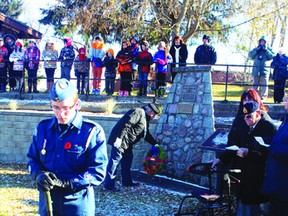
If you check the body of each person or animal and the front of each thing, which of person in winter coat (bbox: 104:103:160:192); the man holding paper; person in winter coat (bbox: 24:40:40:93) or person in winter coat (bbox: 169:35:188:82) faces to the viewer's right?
person in winter coat (bbox: 104:103:160:192)

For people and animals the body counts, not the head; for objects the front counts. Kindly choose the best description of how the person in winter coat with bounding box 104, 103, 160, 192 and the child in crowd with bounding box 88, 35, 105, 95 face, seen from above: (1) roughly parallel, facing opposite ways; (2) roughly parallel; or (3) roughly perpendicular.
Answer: roughly perpendicular

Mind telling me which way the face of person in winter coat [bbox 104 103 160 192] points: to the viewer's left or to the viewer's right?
to the viewer's right

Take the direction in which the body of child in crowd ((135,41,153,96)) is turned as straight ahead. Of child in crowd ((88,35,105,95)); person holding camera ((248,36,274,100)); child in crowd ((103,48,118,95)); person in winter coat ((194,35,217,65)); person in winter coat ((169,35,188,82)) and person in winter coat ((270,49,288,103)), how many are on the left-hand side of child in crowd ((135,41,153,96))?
4

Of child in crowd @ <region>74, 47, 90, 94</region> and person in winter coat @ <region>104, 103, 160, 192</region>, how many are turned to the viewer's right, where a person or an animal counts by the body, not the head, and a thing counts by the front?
1

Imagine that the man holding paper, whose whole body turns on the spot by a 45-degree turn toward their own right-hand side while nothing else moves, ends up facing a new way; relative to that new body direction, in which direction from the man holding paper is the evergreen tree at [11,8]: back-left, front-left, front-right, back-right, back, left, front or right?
front-right

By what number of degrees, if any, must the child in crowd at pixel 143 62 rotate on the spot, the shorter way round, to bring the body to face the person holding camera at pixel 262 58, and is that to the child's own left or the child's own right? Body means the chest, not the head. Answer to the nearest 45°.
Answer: approximately 90° to the child's own left

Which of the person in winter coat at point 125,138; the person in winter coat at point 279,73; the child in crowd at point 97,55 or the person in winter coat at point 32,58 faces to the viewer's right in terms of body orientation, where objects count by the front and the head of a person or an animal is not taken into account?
the person in winter coat at point 125,138

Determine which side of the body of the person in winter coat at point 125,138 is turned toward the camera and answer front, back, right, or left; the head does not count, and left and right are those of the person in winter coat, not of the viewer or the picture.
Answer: right

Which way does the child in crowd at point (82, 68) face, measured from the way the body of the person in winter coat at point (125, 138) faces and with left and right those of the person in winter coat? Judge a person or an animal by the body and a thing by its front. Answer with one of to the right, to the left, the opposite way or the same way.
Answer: to the right
